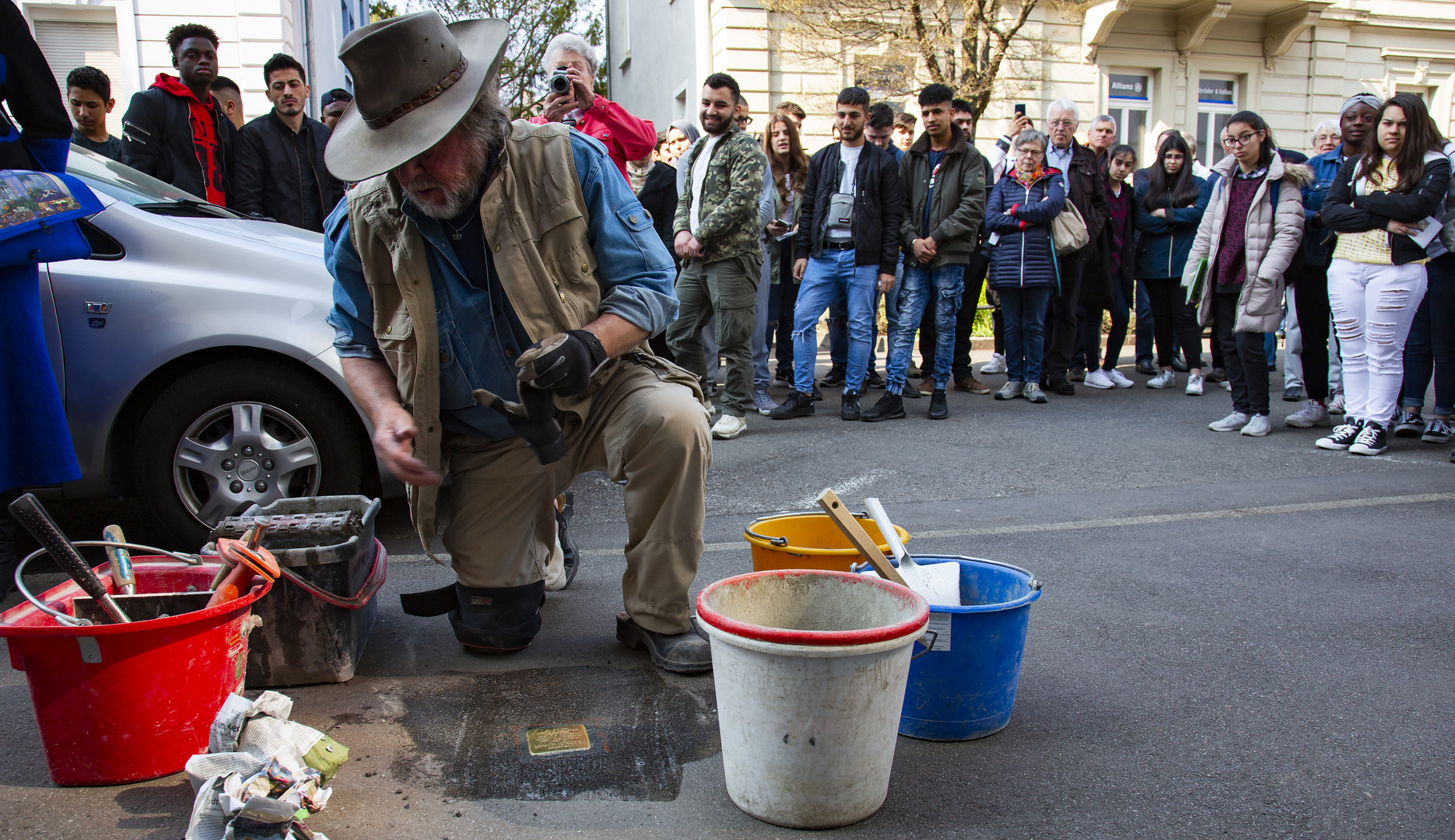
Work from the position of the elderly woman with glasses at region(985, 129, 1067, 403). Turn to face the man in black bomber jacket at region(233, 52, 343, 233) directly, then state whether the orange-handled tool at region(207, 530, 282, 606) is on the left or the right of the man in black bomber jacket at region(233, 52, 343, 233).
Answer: left

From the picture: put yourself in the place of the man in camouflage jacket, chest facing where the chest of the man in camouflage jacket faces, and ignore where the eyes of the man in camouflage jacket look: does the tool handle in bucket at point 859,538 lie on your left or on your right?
on your left

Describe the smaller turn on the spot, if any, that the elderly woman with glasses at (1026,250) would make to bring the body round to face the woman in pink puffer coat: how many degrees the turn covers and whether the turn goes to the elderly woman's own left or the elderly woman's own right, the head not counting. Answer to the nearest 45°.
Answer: approximately 45° to the elderly woman's own left

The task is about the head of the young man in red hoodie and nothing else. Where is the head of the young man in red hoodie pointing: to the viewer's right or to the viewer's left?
to the viewer's right

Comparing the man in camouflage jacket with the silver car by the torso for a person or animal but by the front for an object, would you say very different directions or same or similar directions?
very different directions
